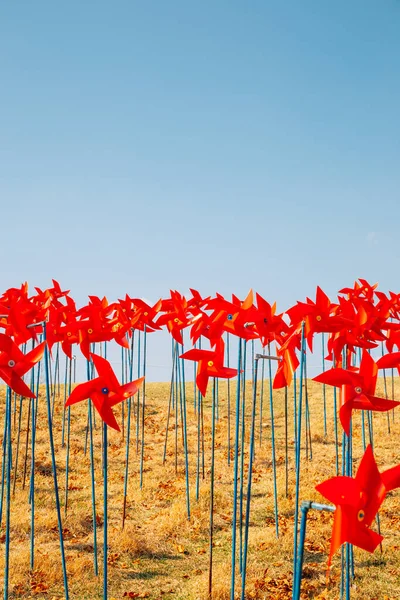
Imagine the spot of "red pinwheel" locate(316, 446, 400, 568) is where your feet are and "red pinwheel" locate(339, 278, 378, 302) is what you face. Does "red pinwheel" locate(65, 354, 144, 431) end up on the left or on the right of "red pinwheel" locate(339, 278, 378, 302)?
left

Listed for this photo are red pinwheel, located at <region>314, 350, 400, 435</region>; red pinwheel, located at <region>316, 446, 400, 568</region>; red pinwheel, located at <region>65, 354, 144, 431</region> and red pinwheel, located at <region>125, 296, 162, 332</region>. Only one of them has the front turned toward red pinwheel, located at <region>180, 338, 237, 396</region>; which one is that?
red pinwheel, located at <region>125, 296, 162, 332</region>

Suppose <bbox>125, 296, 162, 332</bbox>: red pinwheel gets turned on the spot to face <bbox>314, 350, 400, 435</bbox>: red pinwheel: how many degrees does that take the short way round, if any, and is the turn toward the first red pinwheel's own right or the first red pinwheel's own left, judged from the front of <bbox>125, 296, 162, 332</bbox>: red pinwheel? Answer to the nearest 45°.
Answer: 0° — it already faces it

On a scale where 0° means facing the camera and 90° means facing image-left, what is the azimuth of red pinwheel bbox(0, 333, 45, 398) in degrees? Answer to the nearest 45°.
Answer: approximately 0°

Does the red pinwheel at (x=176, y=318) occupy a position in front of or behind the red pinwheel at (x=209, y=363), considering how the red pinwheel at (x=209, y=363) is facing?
behind

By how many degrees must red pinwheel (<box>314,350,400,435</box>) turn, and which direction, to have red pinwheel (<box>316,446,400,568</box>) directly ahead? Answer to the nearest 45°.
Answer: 0° — it already faces it

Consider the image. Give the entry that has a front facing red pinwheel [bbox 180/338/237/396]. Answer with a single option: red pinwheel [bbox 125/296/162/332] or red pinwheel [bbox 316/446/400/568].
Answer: red pinwheel [bbox 125/296/162/332]

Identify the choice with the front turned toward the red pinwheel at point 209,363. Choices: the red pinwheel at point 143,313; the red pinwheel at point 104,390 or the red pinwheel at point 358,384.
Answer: the red pinwheel at point 143,313

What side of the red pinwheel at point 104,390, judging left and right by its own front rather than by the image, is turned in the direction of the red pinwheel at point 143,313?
back

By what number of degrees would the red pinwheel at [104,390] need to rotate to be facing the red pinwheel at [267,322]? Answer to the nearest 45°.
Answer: approximately 135° to its left

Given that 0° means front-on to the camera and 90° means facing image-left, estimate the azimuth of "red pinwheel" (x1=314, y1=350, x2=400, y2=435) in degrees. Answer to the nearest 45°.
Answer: approximately 0°
